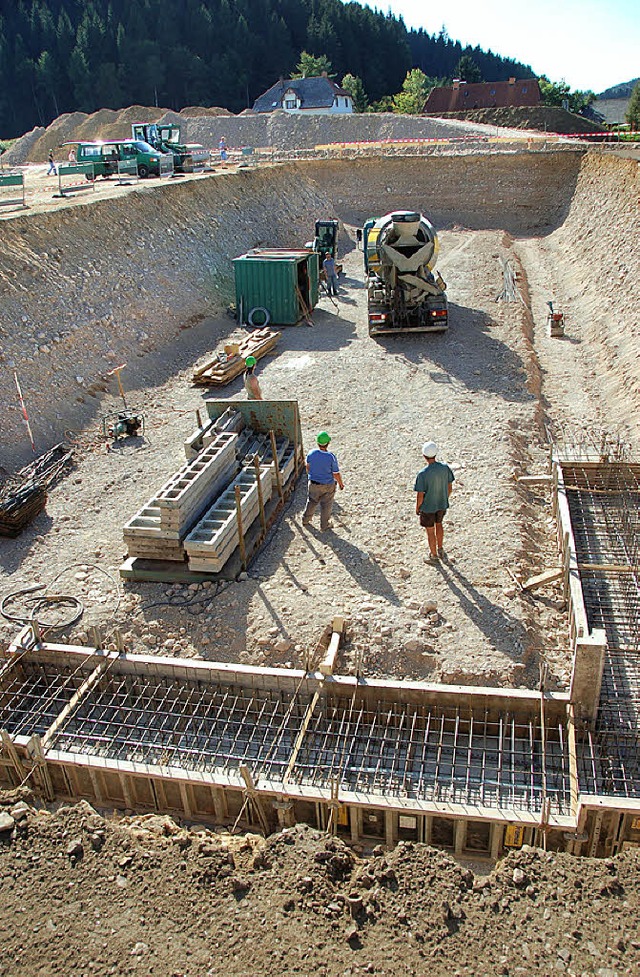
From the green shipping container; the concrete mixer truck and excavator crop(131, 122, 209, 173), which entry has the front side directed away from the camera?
the concrete mixer truck

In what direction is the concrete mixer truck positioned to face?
away from the camera

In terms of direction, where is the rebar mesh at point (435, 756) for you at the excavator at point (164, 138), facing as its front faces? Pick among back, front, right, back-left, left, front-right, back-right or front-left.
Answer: front-right

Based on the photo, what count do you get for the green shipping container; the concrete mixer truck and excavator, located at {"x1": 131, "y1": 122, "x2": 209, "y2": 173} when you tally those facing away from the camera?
1

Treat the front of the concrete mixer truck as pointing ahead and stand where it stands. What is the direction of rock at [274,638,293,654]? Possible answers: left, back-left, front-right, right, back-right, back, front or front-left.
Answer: back

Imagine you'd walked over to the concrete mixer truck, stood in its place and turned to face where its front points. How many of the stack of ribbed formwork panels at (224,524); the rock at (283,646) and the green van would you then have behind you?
2

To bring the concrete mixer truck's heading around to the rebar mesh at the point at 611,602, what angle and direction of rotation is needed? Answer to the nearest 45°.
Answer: approximately 180°

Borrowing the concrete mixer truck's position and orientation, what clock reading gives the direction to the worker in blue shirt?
The worker in blue shirt is roughly at 6 o'clock from the concrete mixer truck.

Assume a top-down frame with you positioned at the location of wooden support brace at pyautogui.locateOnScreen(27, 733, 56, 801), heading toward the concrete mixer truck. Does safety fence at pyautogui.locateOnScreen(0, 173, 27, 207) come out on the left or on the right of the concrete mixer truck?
left

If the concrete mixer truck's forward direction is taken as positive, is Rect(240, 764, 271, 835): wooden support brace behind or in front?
behind

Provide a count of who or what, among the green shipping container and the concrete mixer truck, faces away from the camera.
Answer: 1

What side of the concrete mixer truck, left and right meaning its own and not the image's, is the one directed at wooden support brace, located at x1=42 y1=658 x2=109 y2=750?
back
